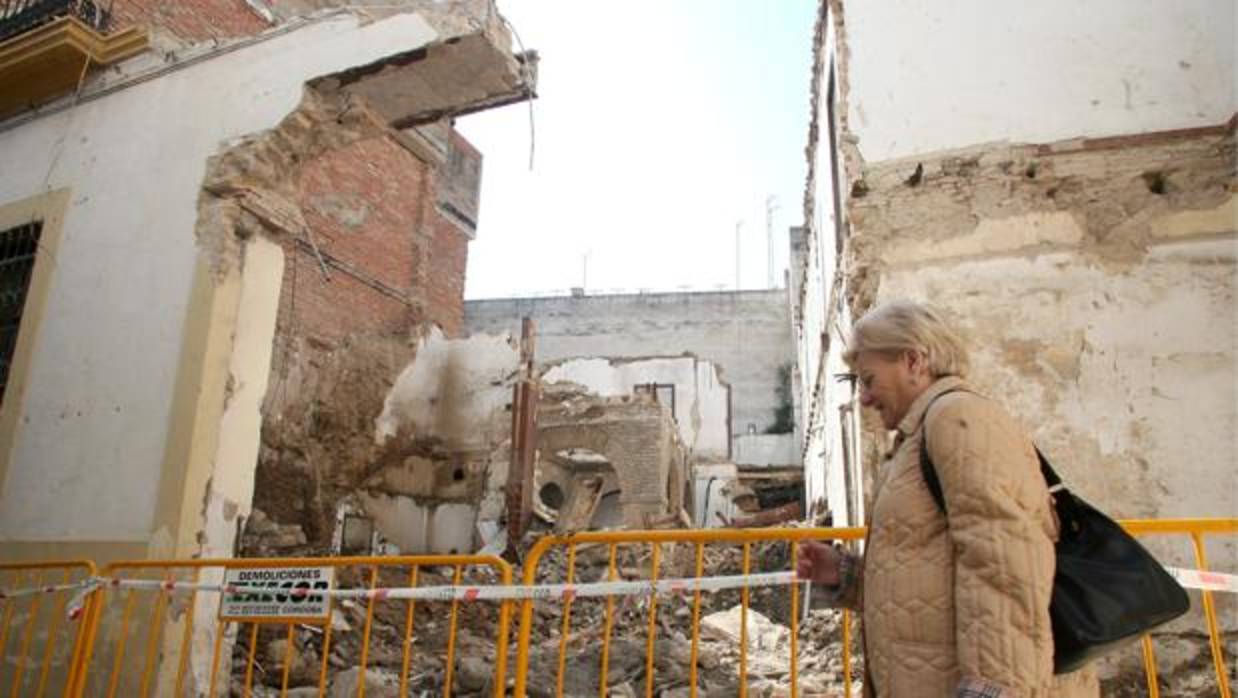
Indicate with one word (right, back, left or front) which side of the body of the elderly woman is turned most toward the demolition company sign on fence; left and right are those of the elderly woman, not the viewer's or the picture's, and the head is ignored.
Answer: front

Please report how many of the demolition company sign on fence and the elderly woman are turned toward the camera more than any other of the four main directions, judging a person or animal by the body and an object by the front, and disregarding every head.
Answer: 1

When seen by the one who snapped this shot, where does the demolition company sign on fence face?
facing the viewer

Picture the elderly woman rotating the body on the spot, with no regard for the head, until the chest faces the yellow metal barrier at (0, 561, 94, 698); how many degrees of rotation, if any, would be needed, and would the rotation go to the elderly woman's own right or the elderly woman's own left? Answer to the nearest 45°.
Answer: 0° — they already face it

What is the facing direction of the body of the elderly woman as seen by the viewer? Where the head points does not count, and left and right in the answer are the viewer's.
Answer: facing to the left of the viewer

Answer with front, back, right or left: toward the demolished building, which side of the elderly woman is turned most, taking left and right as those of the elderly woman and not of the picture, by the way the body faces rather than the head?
front
